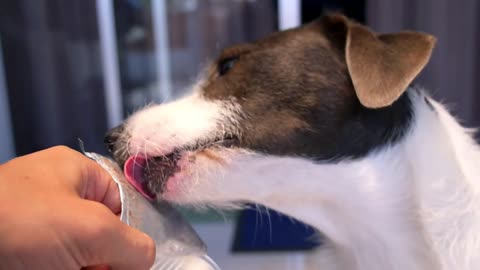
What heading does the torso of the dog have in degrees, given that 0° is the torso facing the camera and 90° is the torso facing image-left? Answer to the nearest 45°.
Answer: approximately 90°
